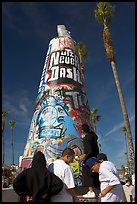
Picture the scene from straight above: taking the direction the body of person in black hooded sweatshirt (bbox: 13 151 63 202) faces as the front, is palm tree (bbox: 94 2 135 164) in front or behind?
in front

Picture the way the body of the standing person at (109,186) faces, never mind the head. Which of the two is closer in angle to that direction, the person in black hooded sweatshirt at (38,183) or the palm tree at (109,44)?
the person in black hooded sweatshirt

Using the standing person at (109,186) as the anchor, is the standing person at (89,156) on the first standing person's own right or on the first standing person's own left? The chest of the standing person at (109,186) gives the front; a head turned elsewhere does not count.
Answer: on the first standing person's own right

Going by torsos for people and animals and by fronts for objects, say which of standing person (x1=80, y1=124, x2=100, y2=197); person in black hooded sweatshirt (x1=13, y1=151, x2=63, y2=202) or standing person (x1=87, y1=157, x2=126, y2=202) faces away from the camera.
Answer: the person in black hooded sweatshirt

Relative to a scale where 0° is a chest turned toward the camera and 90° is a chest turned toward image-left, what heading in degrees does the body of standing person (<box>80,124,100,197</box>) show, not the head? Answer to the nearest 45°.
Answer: approximately 90°

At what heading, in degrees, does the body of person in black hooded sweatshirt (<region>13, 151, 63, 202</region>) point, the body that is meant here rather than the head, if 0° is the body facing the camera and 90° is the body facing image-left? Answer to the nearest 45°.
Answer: approximately 180°

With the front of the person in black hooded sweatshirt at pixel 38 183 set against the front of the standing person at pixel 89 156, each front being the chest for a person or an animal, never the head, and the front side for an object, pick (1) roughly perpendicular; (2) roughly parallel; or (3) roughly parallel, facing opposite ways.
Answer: roughly perpendicular

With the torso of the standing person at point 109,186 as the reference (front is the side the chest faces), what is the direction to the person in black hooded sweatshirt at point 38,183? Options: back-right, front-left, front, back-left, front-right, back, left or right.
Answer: front-left
